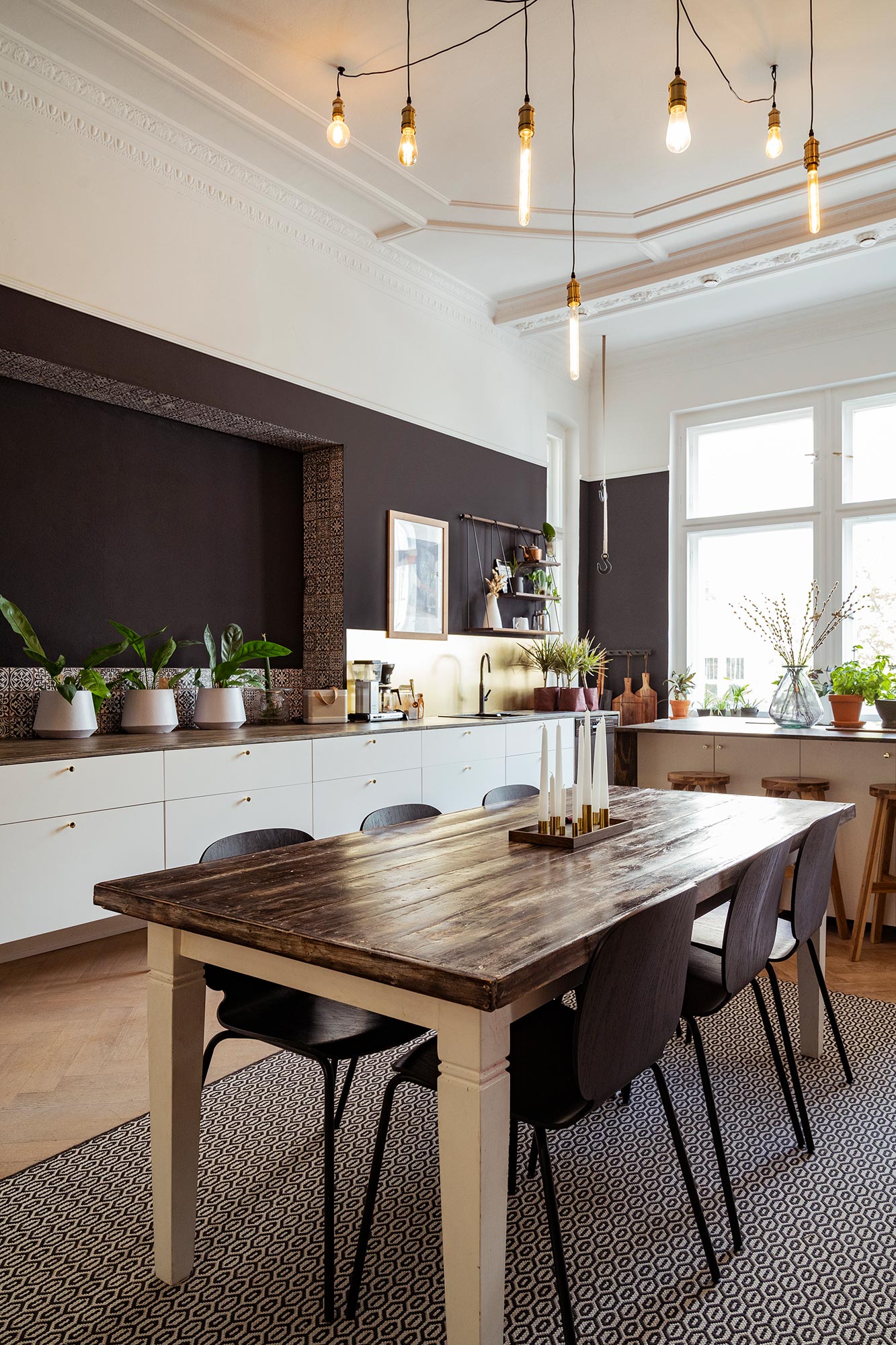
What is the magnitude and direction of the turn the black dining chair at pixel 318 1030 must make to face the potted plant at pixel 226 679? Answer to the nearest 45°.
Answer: approximately 135° to its left

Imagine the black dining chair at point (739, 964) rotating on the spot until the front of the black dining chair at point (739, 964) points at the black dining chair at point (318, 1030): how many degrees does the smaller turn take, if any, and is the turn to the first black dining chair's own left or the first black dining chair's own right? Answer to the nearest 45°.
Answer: approximately 90° to the first black dining chair's own left

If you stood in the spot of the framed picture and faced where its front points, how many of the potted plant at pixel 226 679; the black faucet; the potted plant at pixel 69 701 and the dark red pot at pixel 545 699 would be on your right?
2

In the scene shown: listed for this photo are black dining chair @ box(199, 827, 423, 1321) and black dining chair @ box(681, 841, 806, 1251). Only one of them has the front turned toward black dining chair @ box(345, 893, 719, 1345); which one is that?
black dining chair @ box(199, 827, 423, 1321)

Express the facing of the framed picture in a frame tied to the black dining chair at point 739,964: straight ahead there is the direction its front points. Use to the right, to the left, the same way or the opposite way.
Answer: the opposite way

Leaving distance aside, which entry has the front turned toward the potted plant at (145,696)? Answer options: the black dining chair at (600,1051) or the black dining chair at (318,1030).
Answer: the black dining chair at (600,1051)

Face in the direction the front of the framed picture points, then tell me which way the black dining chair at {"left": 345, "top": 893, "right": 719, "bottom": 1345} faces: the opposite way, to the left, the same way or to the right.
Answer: the opposite way

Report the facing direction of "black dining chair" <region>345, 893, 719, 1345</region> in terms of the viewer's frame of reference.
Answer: facing away from the viewer and to the left of the viewer

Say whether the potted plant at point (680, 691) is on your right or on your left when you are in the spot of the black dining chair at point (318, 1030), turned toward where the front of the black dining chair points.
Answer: on your left

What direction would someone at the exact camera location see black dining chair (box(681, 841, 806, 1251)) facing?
facing away from the viewer and to the left of the viewer

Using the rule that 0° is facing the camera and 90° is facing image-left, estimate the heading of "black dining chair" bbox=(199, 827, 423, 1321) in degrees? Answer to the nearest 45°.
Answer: approximately 315°

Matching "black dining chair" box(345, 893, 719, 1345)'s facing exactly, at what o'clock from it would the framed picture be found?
The framed picture is roughly at 1 o'clock from the black dining chair.

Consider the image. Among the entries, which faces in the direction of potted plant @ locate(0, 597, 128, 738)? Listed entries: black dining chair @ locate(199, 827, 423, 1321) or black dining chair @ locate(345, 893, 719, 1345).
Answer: black dining chair @ locate(345, 893, 719, 1345)

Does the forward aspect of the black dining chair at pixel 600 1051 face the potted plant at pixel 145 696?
yes
